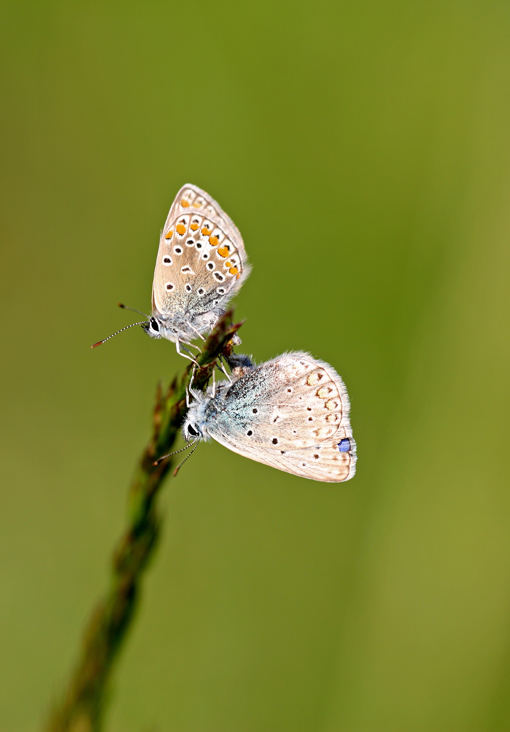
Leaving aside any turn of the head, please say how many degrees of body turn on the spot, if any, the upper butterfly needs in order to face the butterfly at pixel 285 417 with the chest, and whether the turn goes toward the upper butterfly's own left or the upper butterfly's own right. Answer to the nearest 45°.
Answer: approximately 135° to the upper butterfly's own left

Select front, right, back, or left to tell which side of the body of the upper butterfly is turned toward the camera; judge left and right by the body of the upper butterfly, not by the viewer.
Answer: left
